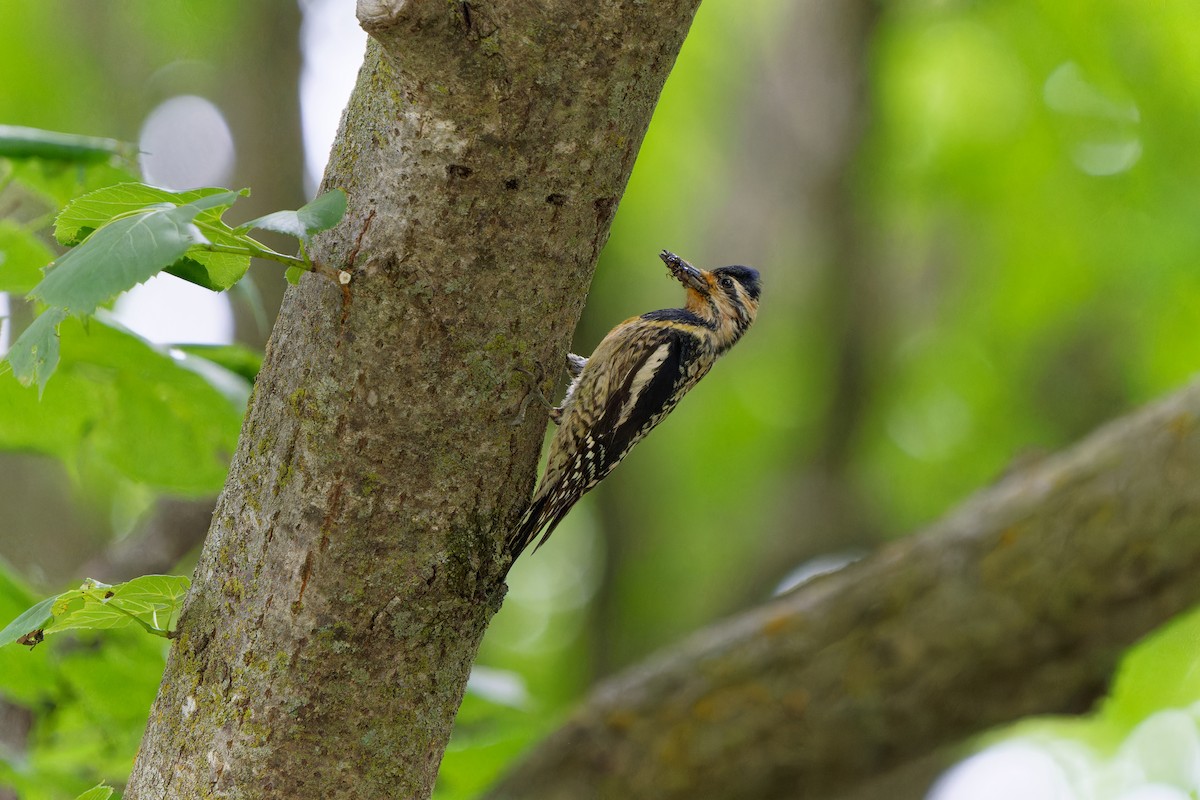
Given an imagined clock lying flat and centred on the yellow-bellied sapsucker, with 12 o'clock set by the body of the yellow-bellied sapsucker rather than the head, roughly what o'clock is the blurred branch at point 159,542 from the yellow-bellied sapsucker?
The blurred branch is roughly at 12 o'clock from the yellow-bellied sapsucker.

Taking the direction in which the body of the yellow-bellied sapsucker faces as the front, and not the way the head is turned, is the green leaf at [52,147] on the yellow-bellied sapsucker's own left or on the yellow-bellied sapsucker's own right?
on the yellow-bellied sapsucker's own left

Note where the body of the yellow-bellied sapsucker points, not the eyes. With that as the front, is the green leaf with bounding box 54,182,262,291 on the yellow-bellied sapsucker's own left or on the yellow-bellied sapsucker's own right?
on the yellow-bellied sapsucker's own left
